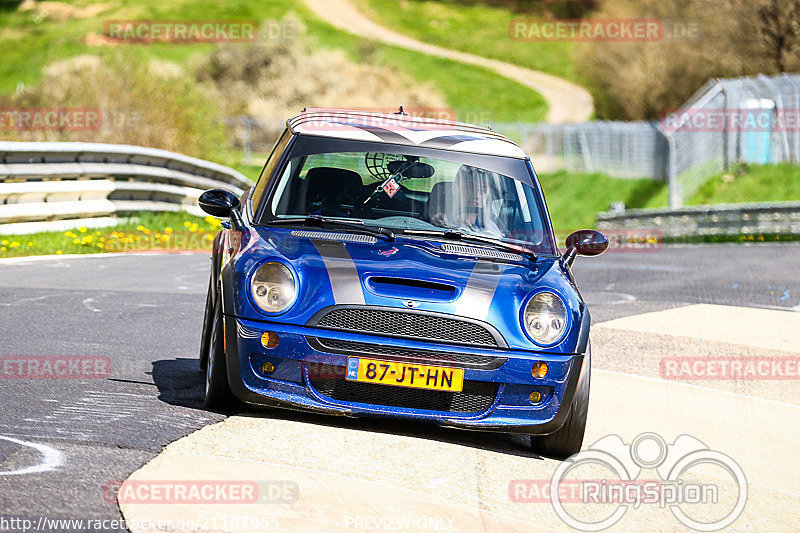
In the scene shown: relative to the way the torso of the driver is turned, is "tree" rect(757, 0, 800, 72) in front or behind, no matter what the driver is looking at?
behind

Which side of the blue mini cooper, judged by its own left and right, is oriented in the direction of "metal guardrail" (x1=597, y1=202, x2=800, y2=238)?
back

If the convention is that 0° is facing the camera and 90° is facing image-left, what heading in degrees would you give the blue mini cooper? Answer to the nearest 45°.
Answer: approximately 0°

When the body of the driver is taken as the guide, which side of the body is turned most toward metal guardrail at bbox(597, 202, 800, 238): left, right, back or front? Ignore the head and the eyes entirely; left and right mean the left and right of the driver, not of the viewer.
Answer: back

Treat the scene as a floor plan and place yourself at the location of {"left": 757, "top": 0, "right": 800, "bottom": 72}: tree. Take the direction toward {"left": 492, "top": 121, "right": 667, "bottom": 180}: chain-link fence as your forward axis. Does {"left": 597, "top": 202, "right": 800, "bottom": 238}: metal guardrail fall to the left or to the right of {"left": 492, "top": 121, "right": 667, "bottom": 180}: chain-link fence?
left

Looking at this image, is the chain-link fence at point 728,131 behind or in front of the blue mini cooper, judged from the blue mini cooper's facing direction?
behind

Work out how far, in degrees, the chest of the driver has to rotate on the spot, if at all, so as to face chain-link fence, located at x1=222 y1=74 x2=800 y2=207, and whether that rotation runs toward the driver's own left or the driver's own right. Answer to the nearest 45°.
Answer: approximately 180°

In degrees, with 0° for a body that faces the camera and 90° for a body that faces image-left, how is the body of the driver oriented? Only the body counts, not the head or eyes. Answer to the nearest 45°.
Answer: approximately 0°

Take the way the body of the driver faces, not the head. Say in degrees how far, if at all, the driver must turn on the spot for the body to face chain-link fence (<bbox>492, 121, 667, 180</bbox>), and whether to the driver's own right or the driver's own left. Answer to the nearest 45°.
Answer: approximately 180°
